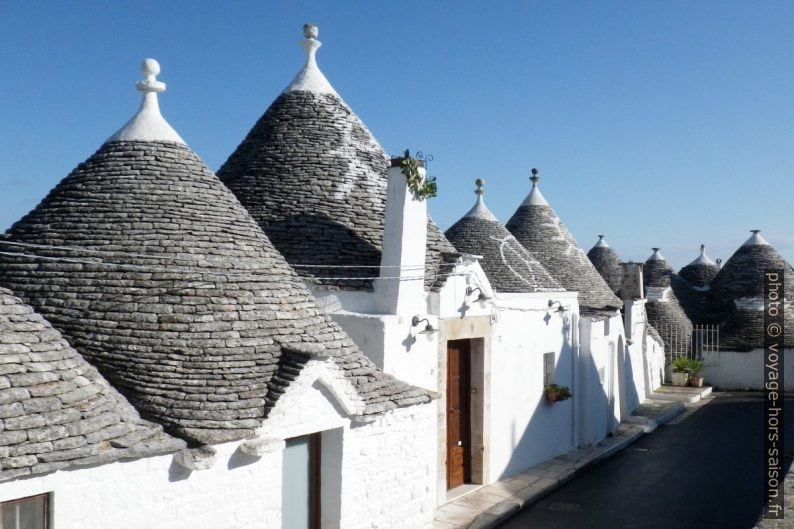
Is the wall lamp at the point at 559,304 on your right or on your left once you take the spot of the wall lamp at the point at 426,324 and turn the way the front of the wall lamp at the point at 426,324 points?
on your left

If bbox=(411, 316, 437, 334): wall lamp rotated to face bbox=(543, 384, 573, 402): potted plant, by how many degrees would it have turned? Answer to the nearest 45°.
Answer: approximately 90° to its left

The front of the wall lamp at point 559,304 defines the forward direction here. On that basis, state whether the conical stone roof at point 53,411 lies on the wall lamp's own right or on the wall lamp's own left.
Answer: on the wall lamp's own right

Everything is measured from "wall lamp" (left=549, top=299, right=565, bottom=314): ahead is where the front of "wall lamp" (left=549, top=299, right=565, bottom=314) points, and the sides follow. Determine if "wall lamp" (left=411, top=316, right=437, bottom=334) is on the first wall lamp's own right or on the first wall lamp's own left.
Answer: on the first wall lamp's own right

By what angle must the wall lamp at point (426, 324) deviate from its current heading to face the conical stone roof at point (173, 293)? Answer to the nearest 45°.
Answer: approximately 90° to its right

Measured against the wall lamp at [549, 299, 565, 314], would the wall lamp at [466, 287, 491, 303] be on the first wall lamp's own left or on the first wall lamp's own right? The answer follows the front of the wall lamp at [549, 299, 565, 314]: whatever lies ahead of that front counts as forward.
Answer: on the first wall lamp's own right

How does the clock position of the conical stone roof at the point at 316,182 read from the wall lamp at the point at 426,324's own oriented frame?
The conical stone roof is roughly at 6 o'clock from the wall lamp.

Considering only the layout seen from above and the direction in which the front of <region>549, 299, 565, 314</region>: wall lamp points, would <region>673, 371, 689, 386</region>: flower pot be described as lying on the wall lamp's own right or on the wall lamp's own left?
on the wall lamp's own left

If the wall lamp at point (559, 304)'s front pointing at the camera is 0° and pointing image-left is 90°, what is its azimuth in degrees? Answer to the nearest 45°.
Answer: approximately 315°

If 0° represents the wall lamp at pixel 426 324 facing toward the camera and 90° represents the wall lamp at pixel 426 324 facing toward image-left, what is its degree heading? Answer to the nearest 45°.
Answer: approximately 315°
